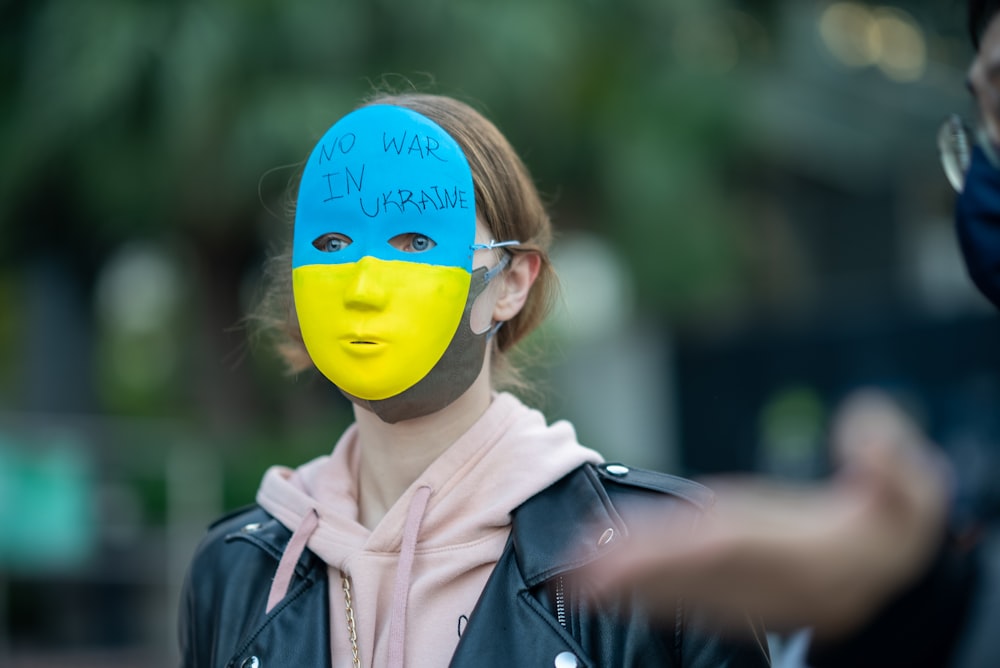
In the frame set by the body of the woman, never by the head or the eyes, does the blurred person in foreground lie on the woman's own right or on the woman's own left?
on the woman's own left

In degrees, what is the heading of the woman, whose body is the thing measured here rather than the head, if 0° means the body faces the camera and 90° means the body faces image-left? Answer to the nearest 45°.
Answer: approximately 45°
